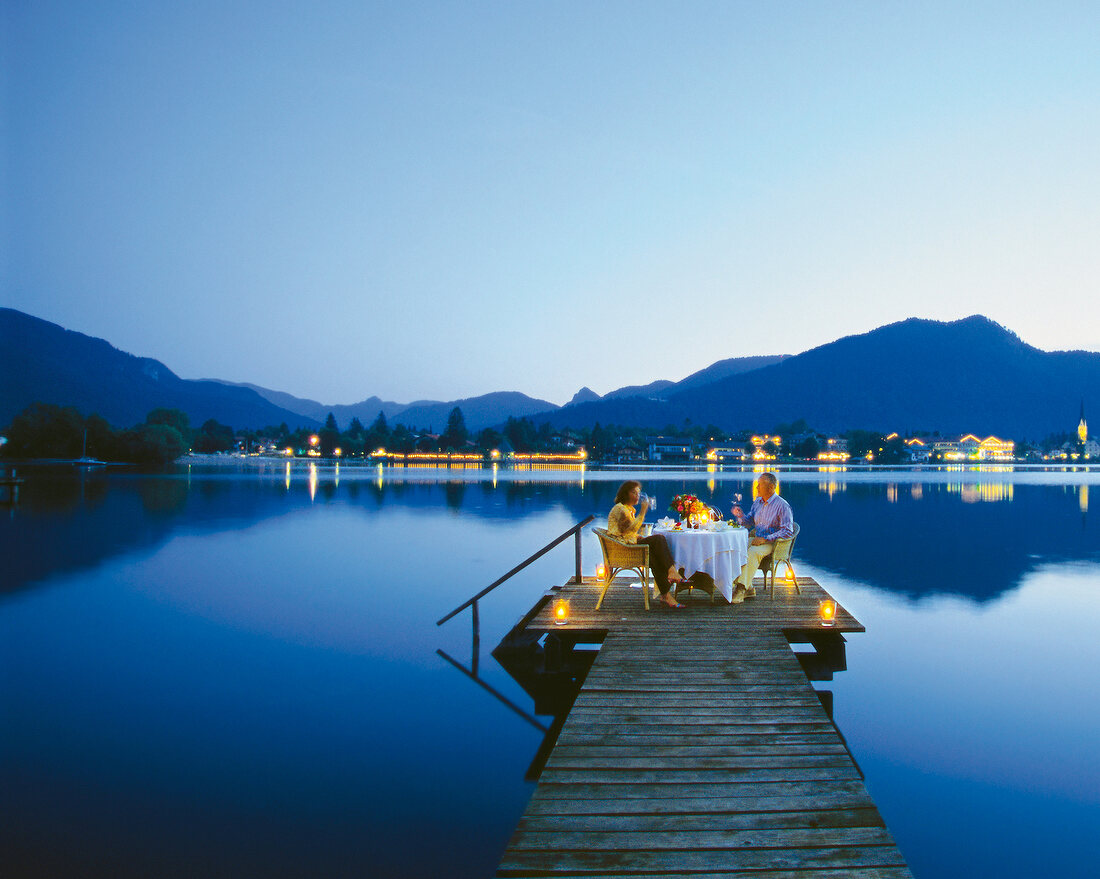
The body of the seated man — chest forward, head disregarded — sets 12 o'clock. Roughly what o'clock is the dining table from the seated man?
The dining table is roughly at 12 o'clock from the seated man.

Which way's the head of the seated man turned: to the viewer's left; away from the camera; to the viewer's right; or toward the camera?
to the viewer's left

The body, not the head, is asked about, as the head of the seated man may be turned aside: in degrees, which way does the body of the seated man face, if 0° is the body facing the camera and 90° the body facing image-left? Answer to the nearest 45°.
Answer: approximately 45°

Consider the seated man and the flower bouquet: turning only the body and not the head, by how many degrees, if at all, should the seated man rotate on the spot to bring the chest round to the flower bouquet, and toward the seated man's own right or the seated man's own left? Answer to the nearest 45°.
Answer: approximately 45° to the seated man's own right

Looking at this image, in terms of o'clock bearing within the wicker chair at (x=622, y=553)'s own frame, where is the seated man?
The seated man is roughly at 11 o'clock from the wicker chair.

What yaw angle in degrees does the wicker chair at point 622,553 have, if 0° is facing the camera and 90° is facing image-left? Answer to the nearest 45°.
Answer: approximately 270°

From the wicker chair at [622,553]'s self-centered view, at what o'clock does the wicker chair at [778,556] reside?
the wicker chair at [778,556] is roughly at 11 o'clock from the wicker chair at [622,553].

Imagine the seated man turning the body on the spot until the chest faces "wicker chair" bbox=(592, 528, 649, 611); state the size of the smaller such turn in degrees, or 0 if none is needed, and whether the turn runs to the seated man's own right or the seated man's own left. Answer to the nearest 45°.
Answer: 0° — they already face it

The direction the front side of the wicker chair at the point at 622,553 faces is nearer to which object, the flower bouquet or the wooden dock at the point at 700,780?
the flower bouquet

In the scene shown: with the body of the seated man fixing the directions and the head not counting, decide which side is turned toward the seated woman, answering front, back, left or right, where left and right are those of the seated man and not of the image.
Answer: front

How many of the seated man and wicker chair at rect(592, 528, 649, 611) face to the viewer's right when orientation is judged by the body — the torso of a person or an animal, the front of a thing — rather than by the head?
1
